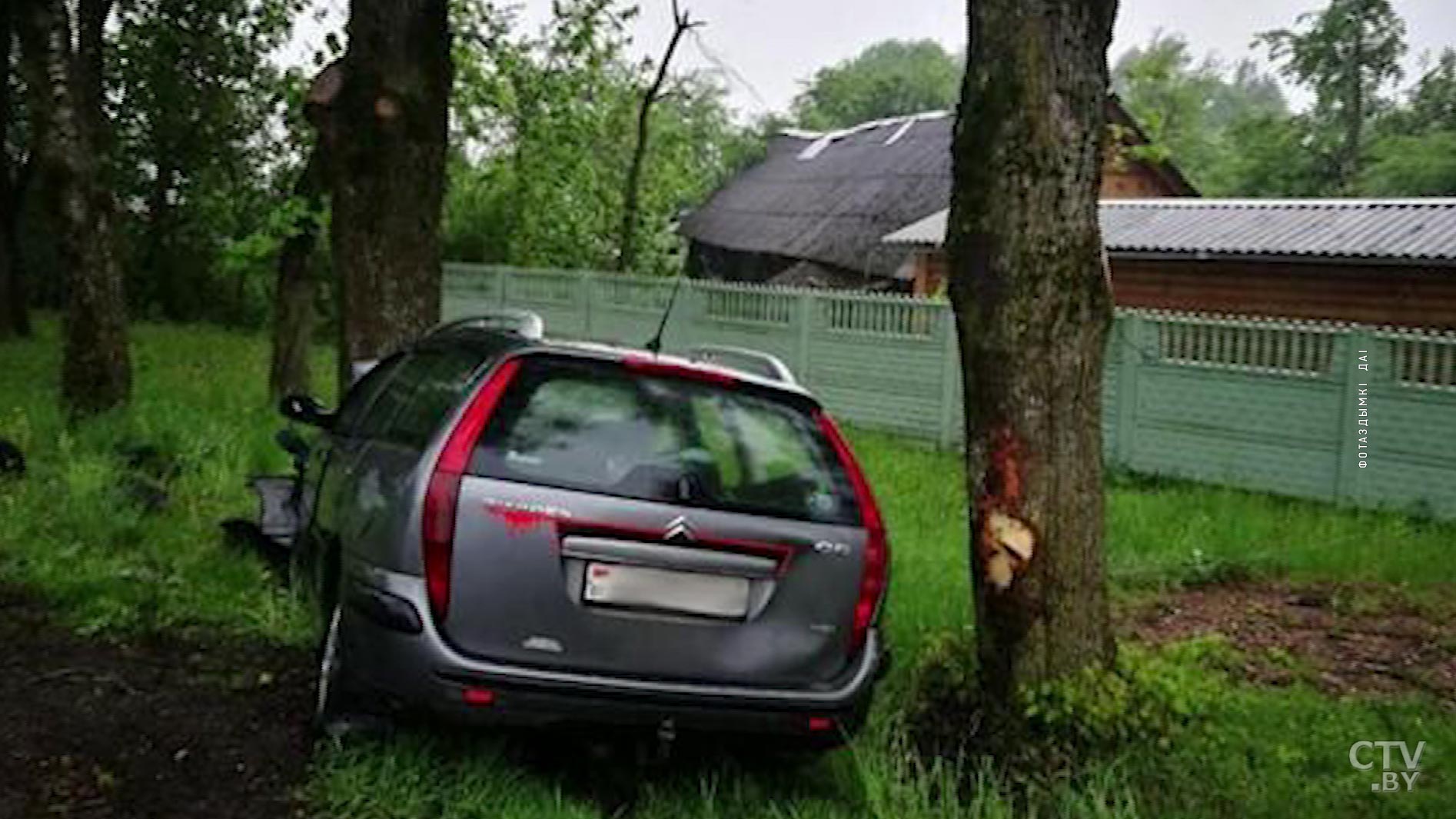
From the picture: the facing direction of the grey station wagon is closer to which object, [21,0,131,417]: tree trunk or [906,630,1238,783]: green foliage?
the tree trunk

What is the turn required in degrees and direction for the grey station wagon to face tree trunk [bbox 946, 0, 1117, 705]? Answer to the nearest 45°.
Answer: approximately 135° to its right

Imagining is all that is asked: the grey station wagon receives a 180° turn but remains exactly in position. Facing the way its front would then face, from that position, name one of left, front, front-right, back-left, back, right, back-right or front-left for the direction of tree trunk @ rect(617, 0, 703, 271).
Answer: back-left

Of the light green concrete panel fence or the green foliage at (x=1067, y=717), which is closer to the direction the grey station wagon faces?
the light green concrete panel fence

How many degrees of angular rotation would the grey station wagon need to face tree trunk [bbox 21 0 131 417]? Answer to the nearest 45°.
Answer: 0° — it already faces it

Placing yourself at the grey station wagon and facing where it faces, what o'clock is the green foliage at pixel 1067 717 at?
The green foliage is roughly at 4 o'clock from the grey station wagon.

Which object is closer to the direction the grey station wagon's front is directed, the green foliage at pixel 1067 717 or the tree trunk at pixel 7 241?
the tree trunk

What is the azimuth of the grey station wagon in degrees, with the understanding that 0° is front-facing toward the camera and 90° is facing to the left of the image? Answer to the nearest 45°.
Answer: approximately 135°

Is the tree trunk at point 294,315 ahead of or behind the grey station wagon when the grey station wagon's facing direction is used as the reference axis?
ahead

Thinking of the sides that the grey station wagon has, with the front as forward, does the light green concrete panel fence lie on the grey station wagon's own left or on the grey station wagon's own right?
on the grey station wagon's own right

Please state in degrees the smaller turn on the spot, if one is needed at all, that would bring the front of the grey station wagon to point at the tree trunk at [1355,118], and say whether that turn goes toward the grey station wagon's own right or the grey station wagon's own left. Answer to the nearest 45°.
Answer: approximately 90° to the grey station wagon's own right

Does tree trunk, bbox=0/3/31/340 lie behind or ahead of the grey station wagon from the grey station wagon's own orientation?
ahead
